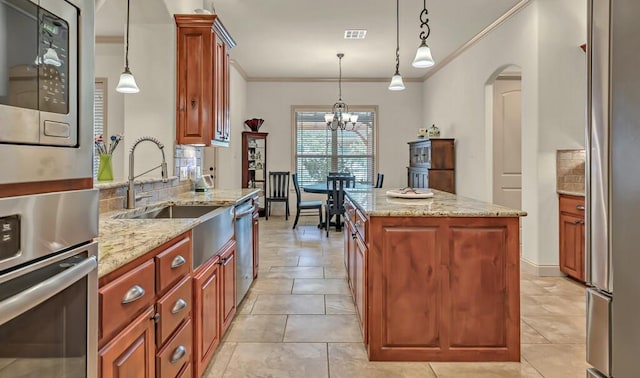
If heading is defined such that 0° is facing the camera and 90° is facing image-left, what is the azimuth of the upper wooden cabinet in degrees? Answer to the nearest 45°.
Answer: approximately 270°

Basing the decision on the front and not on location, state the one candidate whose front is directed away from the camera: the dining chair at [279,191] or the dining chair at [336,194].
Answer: the dining chair at [336,194]

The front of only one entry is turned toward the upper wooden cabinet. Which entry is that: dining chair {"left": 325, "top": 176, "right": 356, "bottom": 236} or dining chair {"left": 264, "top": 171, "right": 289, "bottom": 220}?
dining chair {"left": 264, "top": 171, "right": 289, "bottom": 220}

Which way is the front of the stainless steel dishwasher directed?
to the viewer's right

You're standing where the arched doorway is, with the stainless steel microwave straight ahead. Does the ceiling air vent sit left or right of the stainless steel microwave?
right

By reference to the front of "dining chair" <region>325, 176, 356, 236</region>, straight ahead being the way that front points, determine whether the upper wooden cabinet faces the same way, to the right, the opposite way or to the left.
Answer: to the right

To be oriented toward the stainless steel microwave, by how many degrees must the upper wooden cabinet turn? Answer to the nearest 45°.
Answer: approximately 90° to its right

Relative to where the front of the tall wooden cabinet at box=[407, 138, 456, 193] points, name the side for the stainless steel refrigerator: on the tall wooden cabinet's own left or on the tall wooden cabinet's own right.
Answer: on the tall wooden cabinet's own left

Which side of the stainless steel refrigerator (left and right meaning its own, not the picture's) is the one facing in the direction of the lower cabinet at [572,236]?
right

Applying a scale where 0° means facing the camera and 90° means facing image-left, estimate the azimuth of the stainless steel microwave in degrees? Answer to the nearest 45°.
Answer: approximately 315°
